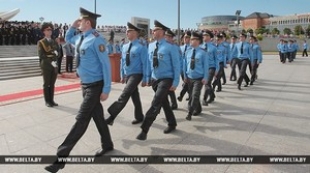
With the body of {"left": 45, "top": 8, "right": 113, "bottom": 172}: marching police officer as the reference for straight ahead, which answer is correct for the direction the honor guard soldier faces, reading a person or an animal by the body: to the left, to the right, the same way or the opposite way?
to the left

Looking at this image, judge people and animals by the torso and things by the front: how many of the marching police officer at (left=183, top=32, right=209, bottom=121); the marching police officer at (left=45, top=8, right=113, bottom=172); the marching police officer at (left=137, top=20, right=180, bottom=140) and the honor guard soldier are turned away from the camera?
0

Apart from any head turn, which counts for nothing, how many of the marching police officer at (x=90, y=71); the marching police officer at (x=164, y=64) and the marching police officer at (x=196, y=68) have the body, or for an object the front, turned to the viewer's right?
0

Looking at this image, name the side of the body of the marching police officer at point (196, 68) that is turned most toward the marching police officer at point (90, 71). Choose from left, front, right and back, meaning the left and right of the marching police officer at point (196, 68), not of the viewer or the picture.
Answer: front

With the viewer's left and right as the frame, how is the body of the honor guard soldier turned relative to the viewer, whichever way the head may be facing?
facing the viewer and to the right of the viewer

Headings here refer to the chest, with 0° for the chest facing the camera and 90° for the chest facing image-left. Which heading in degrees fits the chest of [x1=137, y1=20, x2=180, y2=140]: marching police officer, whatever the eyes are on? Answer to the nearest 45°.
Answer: approximately 45°

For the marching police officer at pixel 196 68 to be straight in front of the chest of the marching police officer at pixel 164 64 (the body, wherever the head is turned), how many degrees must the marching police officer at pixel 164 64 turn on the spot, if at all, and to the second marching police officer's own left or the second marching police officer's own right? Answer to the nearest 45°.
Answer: approximately 180°

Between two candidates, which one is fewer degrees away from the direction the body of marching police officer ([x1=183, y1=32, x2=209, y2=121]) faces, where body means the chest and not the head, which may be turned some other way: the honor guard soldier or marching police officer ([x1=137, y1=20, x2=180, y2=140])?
the marching police officer

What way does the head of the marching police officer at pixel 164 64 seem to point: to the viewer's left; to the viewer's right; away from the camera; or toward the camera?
to the viewer's left

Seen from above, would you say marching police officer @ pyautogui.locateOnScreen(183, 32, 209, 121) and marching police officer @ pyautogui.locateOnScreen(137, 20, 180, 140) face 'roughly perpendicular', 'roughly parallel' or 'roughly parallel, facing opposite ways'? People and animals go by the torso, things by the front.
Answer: roughly parallel

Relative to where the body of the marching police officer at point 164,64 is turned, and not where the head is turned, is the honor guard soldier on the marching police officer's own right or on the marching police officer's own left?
on the marching police officer's own right

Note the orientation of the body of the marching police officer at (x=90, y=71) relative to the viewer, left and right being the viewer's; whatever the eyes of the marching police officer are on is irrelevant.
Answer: facing the viewer and to the left of the viewer

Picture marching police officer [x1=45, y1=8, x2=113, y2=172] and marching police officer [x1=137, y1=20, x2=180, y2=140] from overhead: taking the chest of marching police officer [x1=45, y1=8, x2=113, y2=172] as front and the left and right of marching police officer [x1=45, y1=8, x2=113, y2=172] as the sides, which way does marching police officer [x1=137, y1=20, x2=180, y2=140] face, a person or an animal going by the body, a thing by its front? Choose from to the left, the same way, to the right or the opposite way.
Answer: the same way

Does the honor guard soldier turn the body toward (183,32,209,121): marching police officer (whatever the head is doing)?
yes
